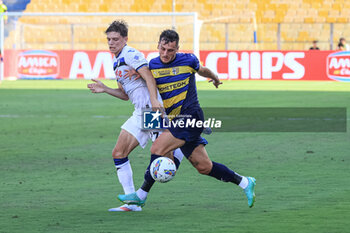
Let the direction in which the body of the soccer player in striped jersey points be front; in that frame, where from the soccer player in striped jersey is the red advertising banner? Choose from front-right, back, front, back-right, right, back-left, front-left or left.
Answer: back-right

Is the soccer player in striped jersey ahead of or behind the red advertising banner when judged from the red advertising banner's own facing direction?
ahead

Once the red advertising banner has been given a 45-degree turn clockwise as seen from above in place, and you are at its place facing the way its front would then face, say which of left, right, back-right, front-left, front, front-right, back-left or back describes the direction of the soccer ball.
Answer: front-left

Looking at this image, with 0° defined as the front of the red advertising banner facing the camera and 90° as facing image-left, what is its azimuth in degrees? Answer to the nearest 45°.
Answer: approximately 0°

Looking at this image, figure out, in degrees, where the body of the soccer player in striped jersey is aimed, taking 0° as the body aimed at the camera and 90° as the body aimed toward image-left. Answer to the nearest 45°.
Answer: approximately 45°

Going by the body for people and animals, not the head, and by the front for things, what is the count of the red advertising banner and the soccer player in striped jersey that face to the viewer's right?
0
